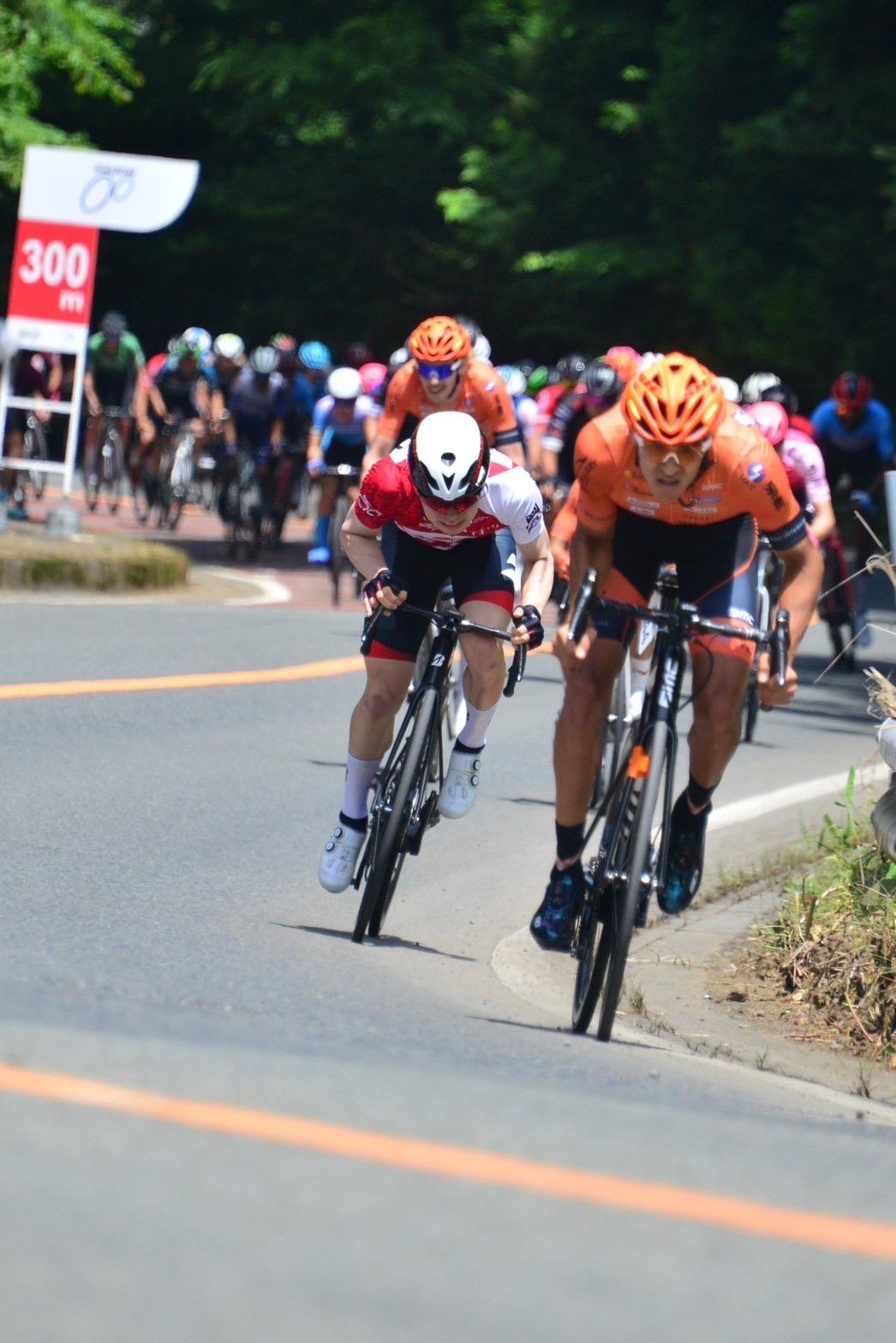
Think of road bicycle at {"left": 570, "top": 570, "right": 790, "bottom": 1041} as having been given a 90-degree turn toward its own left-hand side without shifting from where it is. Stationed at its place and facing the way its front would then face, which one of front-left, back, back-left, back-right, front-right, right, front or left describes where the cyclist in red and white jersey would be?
back-left

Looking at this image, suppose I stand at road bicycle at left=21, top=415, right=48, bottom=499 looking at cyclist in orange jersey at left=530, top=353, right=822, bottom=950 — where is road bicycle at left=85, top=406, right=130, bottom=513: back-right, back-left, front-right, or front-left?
front-left

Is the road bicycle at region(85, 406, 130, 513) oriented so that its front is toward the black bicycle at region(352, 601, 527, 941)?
yes

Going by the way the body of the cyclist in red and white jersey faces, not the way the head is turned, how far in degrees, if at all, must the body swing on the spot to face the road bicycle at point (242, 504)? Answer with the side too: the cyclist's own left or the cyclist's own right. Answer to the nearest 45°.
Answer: approximately 180°

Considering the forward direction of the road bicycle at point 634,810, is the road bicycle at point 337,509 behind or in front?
behind
